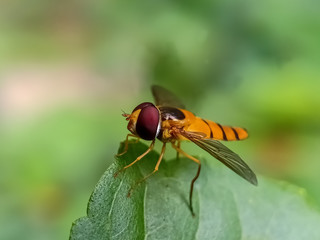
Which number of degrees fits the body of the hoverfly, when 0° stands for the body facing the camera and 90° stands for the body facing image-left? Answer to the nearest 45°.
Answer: approximately 90°
